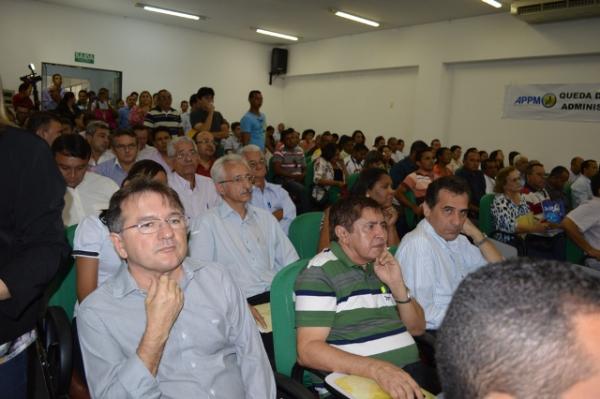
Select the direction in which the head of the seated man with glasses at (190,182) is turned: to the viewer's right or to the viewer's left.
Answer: to the viewer's right

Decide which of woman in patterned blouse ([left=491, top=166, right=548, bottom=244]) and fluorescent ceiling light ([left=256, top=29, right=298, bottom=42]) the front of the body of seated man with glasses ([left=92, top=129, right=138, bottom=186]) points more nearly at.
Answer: the woman in patterned blouse

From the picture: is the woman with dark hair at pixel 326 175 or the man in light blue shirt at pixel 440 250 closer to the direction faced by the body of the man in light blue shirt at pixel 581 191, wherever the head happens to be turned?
the man in light blue shirt

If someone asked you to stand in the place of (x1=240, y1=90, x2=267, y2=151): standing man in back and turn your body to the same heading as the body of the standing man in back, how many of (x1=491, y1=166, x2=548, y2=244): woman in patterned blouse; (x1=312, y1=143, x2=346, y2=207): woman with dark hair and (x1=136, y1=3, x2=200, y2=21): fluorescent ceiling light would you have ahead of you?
2

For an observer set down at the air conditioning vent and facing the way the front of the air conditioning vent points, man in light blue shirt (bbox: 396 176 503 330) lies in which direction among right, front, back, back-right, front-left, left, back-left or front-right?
front-left

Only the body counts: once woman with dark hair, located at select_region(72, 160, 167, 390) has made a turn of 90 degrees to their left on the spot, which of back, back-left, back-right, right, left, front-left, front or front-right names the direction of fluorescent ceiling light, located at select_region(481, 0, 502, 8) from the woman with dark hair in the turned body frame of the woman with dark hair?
front
